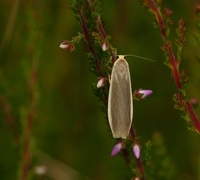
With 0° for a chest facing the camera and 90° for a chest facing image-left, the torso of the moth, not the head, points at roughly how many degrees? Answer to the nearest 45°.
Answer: approximately 180°
